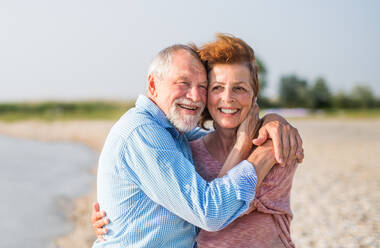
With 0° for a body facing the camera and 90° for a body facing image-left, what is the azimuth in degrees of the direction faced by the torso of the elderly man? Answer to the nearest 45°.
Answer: approximately 270°

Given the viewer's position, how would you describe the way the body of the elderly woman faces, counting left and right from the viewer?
facing the viewer and to the left of the viewer
